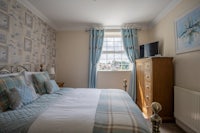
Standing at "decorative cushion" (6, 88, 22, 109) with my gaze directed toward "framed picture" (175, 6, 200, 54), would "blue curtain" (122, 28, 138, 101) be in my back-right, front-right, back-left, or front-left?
front-left

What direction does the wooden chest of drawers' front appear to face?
to the viewer's left

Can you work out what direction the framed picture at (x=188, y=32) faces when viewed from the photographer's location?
facing the viewer and to the left of the viewer

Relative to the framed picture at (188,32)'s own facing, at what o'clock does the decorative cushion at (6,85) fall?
The decorative cushion is roughly at 12 o'clock from the framed picture.

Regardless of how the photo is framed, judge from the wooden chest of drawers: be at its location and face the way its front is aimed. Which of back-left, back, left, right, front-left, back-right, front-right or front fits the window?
front-right

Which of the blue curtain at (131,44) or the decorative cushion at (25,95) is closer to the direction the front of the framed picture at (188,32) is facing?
the decorative cushion

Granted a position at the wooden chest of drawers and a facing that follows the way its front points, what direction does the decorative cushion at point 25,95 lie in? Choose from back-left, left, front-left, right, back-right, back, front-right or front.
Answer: front-left

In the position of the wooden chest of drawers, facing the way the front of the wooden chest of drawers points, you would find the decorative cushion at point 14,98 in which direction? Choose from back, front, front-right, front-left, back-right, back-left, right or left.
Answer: front-left

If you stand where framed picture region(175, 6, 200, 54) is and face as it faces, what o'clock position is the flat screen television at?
The flat screen television is roughly at 3 o'clock from the framed picture.

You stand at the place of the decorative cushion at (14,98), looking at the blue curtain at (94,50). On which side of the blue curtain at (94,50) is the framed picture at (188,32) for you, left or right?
right

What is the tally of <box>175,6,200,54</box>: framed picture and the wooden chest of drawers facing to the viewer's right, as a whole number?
0

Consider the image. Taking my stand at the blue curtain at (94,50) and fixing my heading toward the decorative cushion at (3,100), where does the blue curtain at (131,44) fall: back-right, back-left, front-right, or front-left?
back-left
